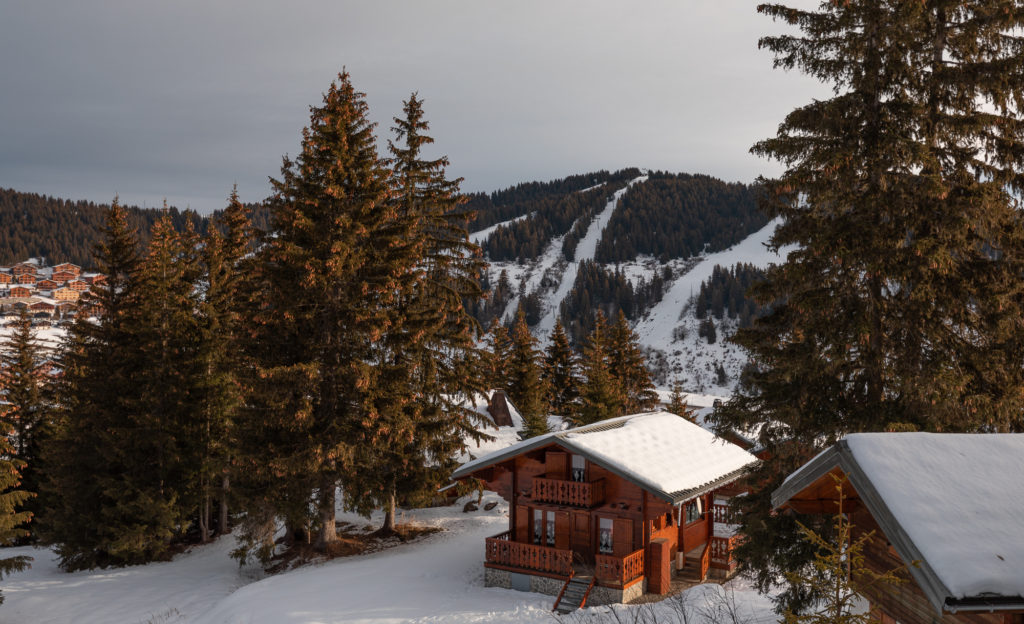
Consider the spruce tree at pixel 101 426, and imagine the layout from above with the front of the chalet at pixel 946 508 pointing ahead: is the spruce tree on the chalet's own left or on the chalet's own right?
on the chalet's own right

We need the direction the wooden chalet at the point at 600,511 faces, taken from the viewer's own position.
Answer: facing the viewer and to the left of the viewer

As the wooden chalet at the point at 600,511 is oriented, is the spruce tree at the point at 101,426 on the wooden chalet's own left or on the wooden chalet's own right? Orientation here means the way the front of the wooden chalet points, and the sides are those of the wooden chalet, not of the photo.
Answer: on the wooden chalet's own right

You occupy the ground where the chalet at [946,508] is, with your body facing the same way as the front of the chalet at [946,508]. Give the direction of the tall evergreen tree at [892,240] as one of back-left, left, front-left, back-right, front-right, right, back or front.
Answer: back-right

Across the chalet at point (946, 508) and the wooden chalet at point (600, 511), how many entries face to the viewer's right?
0

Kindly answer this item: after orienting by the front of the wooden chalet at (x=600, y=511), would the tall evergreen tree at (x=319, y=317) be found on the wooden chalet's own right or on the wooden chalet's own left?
on the wooden chalet's own right

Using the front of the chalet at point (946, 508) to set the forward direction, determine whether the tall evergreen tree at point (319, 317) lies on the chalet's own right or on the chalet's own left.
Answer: on the chalet's own right

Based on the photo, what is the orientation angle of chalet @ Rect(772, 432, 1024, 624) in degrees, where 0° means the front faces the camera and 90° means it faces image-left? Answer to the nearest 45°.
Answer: approximately 45°
